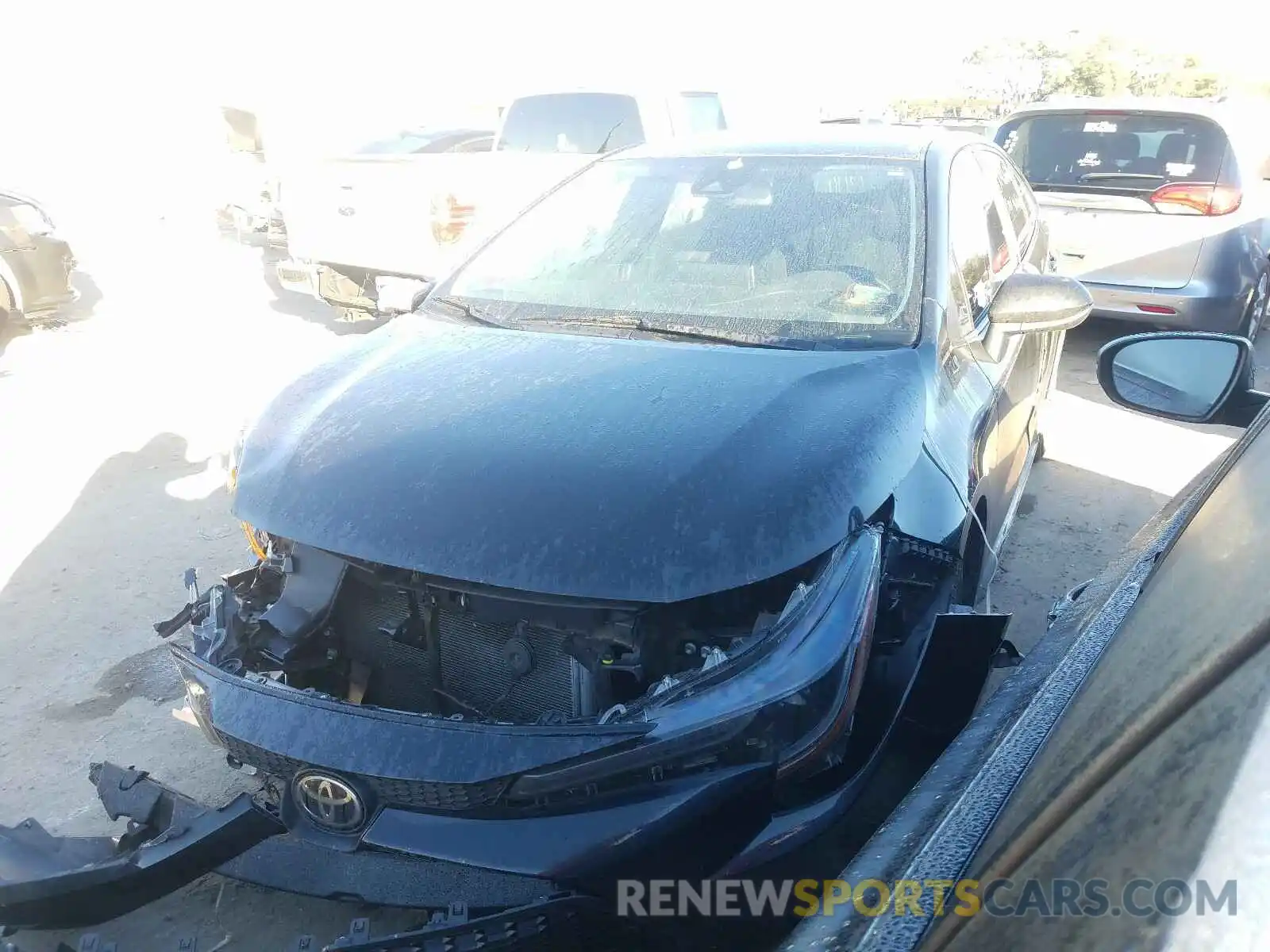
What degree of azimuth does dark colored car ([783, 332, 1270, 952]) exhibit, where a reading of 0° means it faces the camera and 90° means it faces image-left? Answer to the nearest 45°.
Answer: approximately 225°

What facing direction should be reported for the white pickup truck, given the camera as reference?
facing away from the viewer and to the right of the viewer

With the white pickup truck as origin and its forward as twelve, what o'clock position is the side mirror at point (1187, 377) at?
The side mirror is roughly at 4 o'clock from the white pickup truck.

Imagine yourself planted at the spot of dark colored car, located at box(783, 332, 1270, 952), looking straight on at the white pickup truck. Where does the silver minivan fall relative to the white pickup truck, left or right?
right

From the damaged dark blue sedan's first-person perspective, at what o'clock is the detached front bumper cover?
The detached front bumper cover is roughly at 1 o'clock from the damaged dark blue sedan.

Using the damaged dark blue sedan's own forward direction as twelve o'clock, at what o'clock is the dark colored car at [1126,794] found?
The dark colored car is roughly at 10 o'clock from the damaged dark blue sedan.

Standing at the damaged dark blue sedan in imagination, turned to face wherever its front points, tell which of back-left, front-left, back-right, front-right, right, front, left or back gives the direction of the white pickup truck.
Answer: back-right

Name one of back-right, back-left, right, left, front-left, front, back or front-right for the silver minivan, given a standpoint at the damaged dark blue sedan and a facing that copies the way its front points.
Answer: back

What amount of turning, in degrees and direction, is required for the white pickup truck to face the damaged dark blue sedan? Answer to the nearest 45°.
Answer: approximately 135° to its right

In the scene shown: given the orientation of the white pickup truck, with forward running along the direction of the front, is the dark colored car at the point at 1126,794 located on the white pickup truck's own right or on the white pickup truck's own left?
on the white pickup truck's own right

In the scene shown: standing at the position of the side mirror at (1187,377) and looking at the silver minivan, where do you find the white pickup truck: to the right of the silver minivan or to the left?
left
